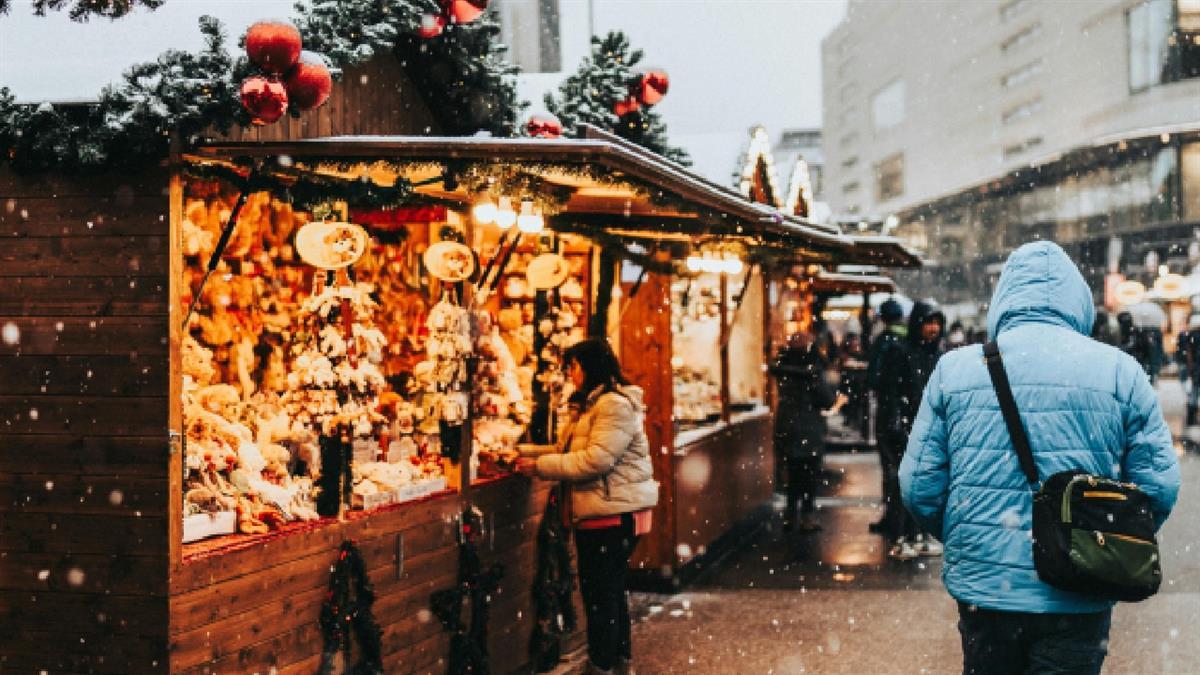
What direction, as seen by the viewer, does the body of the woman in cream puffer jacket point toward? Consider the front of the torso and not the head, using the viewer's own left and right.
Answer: facing to the left of the viewer

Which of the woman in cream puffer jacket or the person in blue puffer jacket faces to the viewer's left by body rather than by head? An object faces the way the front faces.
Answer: the woman in cream puffer jacket

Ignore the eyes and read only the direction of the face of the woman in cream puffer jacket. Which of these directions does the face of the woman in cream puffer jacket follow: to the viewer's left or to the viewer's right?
to the viewer's left

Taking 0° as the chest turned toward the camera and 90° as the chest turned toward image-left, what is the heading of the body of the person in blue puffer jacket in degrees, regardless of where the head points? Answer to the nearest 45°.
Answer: approximately 180°

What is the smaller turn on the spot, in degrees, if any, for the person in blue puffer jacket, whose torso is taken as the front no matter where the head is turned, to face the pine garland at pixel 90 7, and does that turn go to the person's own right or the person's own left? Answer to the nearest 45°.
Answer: approximately 90° to the person's own left

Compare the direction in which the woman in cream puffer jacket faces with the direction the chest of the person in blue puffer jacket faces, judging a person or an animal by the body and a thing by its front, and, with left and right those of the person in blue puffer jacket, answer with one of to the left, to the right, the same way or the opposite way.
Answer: to the left

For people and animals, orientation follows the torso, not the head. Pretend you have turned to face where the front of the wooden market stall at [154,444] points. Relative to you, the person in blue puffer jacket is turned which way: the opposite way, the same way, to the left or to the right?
to the left

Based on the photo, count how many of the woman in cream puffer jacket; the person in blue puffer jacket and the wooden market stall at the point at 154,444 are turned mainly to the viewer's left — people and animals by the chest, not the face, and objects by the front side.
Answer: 1

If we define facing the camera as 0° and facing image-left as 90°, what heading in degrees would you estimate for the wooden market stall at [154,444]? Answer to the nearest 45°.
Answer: approximately 315°

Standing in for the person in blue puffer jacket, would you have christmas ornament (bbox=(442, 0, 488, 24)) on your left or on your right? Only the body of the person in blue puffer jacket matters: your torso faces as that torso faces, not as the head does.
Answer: on your left

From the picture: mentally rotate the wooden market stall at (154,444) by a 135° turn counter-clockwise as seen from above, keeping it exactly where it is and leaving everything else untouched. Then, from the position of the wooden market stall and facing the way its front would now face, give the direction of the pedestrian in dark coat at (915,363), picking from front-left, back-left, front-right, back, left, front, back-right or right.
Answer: front-right

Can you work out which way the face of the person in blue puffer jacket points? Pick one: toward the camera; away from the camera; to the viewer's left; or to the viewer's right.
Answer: away from the camera

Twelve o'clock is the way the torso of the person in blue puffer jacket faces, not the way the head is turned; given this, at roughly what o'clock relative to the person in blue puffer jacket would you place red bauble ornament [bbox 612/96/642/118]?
The red bauble ornament is roughly at 11 o'clock from the person in blue puffer jacket.

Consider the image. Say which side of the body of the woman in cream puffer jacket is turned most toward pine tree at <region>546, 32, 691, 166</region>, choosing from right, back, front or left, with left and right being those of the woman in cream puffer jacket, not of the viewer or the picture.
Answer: right

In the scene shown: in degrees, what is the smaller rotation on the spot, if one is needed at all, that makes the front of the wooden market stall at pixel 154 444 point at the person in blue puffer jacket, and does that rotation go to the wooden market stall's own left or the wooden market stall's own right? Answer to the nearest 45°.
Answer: approximately 45° to the wooden market stall's own left
